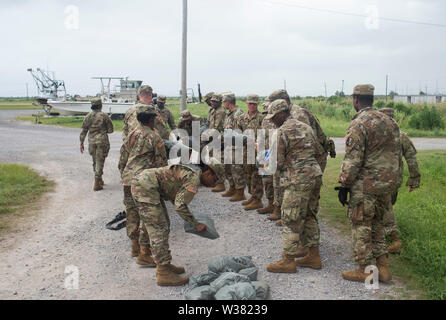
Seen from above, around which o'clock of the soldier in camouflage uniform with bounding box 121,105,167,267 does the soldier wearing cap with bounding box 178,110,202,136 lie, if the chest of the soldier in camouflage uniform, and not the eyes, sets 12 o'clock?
The soldier wearing cap is roughly at 11 o'clock from the soldier in camouflage uniform.

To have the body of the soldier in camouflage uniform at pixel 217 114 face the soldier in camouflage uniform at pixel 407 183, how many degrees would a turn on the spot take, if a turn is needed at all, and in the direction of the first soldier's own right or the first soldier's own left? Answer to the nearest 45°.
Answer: approximately 90° to the first soldier's own left

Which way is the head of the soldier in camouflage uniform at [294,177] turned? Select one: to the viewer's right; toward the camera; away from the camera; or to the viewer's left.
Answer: to the viewer's left

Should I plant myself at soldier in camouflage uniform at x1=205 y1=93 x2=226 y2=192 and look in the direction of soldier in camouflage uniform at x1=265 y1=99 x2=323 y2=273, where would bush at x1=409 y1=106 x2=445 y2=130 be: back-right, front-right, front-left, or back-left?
back-left

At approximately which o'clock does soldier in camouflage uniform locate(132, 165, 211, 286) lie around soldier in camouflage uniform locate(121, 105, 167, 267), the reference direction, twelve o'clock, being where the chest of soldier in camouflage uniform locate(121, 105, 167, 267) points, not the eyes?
soldier in camouflage uniform locate(132, 165, 211, 286) is roughly at 4 o'clock from soldier in camouflage uniform locate(121, 105, 167, 267).

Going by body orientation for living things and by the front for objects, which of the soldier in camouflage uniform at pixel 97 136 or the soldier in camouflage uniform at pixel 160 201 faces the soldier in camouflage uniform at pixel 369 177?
the soldier in camouflage uniform at pixel 160 201

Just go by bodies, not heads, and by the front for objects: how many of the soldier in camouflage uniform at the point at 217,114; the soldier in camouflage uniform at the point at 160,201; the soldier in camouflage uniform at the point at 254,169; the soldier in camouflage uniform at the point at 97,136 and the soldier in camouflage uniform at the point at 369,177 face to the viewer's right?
1

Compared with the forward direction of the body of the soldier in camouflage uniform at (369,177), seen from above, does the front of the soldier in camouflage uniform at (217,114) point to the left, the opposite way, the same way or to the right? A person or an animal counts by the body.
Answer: to the left

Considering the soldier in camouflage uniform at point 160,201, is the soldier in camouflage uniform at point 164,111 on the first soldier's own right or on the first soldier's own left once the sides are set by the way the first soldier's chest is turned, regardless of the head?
on the first soldier's own left

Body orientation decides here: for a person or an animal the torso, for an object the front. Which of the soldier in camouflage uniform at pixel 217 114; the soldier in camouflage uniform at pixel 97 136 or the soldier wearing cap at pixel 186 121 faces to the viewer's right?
the soldier wearing cap
